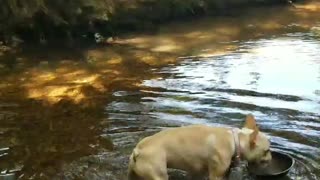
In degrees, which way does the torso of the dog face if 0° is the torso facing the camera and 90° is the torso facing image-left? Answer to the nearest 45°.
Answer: approximately 270°
